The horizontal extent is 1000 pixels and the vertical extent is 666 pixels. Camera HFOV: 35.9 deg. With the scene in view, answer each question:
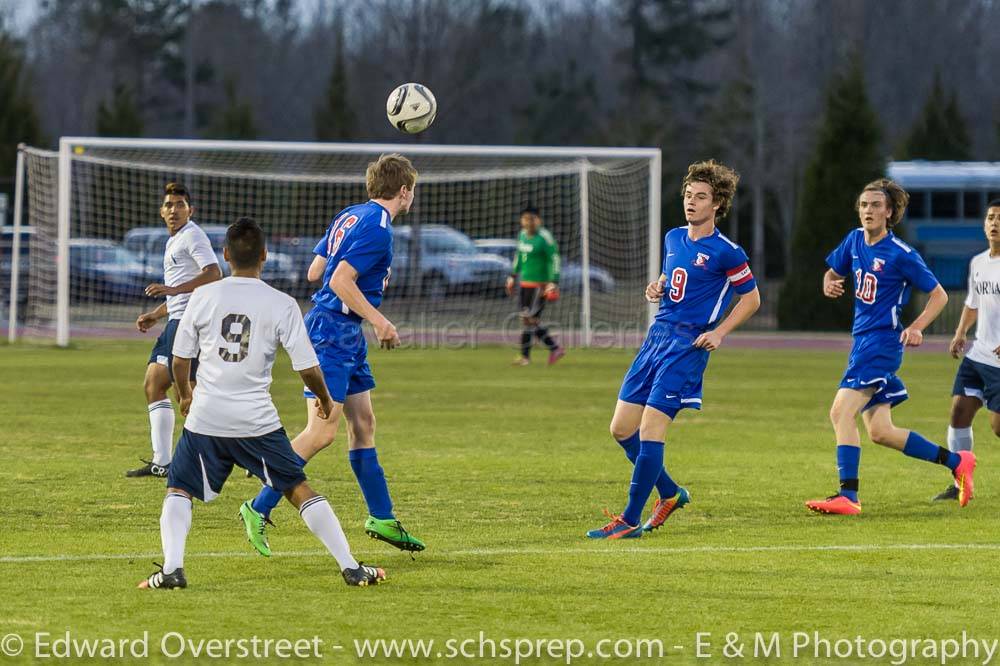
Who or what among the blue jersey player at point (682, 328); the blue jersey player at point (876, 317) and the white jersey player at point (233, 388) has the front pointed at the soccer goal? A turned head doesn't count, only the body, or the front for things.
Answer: the white jersey player

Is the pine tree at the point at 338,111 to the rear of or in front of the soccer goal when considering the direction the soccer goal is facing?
to the rear

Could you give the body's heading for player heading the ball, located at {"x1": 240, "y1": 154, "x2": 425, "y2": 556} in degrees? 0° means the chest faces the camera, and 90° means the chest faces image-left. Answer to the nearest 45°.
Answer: approximately 225°

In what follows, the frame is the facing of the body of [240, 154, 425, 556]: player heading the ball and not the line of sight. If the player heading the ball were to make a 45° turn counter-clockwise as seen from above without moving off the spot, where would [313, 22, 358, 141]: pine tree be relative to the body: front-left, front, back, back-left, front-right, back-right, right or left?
front

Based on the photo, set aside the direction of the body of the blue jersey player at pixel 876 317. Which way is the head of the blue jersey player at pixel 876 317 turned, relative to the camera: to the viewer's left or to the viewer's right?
to the viewer's left

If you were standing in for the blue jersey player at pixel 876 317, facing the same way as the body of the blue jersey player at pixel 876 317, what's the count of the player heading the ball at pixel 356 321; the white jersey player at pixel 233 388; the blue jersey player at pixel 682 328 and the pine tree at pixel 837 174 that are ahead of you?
3

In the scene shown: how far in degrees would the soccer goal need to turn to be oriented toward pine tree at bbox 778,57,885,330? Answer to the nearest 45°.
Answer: approximately 90° to its left

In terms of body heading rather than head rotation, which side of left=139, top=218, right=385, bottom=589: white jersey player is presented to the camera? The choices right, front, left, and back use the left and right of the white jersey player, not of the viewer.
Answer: back

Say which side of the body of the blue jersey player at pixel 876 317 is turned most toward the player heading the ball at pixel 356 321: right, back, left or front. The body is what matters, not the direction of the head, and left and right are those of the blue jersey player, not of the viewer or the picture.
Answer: front

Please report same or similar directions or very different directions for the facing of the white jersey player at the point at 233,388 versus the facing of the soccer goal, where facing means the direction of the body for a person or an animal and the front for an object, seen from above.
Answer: very different directions

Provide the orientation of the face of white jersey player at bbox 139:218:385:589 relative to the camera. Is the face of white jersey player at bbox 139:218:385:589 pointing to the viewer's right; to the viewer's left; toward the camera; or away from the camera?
away from the camera
